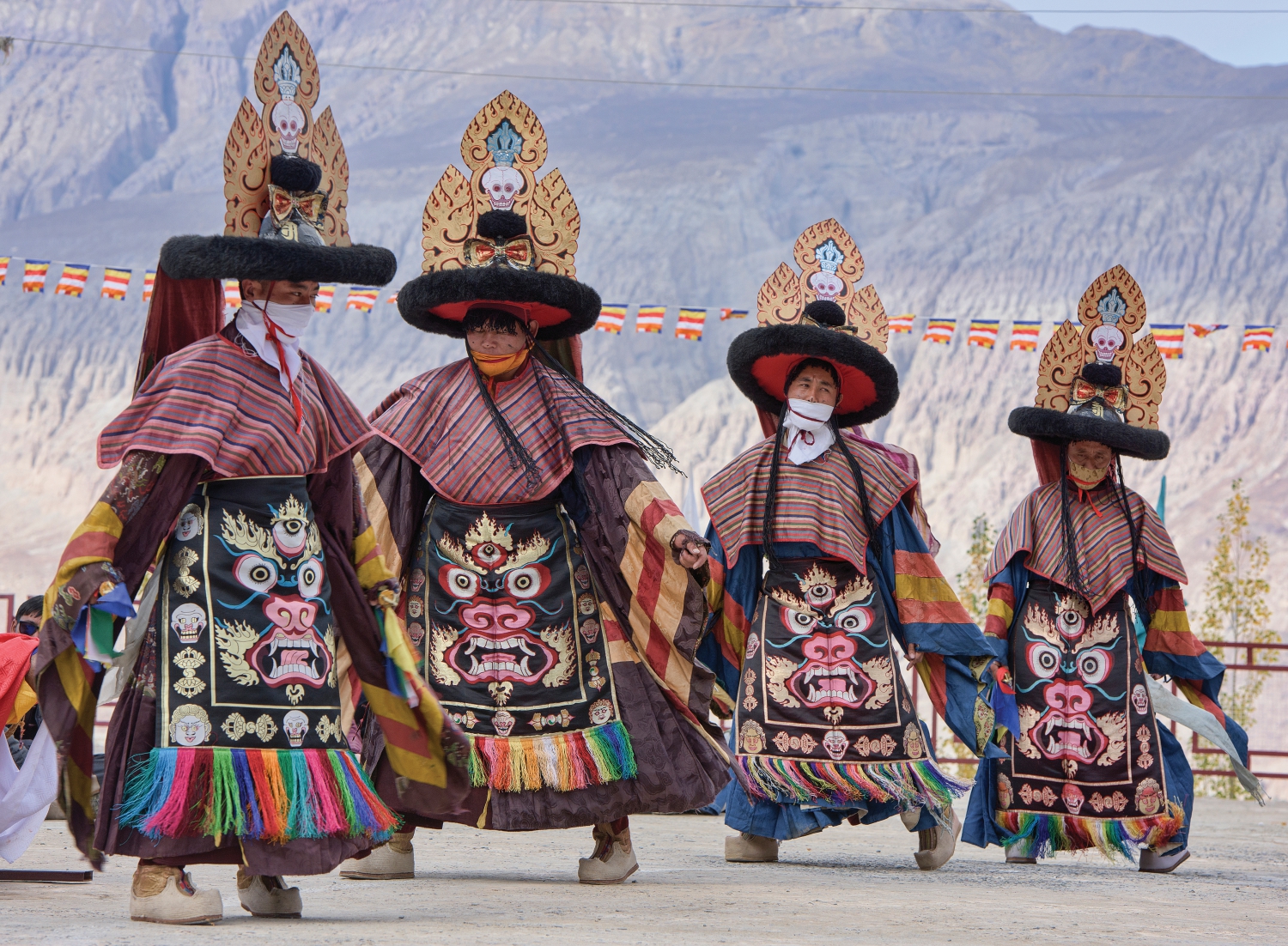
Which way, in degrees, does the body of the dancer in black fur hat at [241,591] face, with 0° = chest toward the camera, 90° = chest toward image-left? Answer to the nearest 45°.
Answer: approximately 315°

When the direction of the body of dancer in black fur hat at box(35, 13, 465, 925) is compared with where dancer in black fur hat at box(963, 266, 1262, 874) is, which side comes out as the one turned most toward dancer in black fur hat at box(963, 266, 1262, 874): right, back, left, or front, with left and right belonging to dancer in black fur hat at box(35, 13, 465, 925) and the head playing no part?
left

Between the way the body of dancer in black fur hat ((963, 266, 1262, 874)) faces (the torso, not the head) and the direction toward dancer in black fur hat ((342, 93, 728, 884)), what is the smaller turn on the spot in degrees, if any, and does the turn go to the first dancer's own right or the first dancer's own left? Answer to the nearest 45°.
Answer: approximately 45° to the first dancer's own right

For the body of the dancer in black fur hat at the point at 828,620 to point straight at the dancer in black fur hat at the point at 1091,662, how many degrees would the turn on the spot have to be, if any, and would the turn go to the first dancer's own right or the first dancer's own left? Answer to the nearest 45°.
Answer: approximately 135° to the first dancer's own left

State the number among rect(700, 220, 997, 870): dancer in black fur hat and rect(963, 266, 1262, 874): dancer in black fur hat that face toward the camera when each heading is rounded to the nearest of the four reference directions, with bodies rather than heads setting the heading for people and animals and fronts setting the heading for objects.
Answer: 2

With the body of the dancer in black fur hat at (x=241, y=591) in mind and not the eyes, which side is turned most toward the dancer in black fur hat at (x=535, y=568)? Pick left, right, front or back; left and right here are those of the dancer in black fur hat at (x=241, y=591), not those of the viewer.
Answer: left

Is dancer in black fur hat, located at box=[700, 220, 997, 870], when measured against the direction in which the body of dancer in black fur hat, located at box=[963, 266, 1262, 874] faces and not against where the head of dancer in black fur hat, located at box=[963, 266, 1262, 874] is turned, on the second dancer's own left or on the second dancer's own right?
on the second dancer's own right

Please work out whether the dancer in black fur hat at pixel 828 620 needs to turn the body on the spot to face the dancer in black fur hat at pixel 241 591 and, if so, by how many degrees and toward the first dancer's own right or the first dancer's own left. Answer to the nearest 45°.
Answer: approximately 45° to the first dancer's own right

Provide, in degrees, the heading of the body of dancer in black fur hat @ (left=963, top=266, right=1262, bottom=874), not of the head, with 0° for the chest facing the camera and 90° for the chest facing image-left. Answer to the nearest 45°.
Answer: approximately 0°
